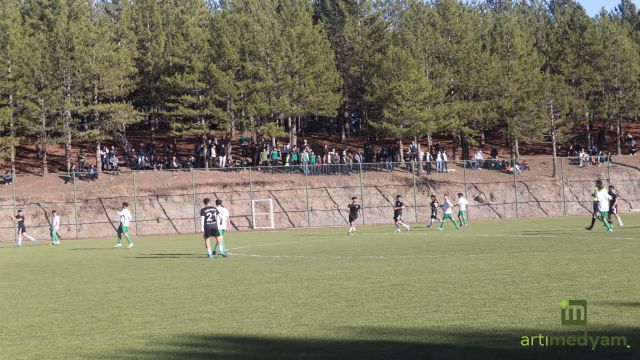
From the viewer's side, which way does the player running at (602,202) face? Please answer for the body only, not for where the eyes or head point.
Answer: to the viewer's left
